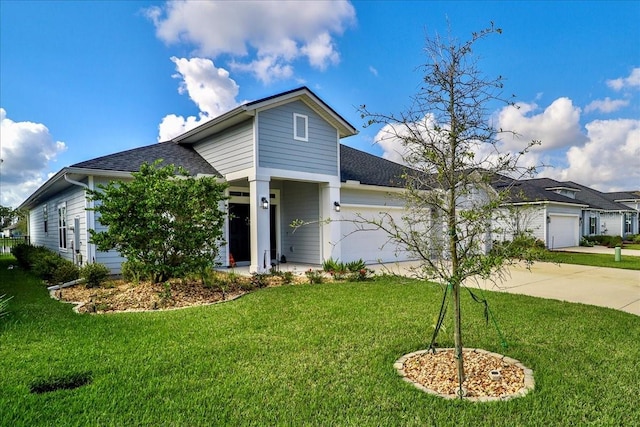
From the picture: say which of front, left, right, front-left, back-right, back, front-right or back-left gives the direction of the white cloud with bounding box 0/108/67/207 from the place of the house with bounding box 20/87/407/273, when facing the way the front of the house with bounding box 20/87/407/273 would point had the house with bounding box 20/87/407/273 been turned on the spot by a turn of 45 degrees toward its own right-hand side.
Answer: back-right

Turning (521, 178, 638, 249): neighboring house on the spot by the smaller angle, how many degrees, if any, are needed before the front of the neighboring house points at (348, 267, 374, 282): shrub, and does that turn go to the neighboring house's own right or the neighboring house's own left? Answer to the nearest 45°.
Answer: approximately 45° to the neighboring house's own right

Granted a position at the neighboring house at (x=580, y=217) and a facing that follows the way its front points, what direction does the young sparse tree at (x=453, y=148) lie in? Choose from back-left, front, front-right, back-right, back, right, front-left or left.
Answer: front-right

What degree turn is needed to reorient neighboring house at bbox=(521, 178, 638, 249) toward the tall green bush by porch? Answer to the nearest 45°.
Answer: approximately 45° to its right

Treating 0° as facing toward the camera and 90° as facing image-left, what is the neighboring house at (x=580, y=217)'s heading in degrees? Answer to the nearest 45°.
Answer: approximately 315°

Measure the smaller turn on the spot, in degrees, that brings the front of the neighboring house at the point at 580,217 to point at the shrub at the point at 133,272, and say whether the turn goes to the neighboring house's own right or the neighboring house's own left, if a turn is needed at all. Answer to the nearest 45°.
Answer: approximately 45° to the neighboring house's own right
